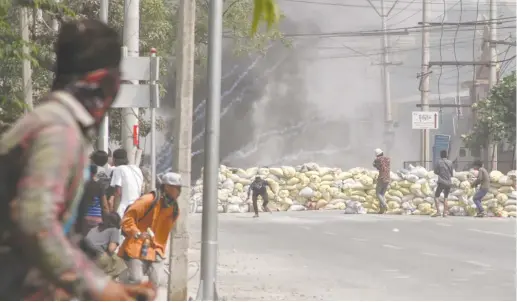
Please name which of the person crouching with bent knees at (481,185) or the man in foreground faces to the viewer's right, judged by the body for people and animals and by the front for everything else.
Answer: the man in foreground

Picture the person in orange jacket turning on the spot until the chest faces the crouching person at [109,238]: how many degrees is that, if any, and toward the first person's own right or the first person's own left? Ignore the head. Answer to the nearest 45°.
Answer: approximately 180°

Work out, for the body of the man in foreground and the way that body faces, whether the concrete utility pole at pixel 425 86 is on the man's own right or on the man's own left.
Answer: on the man's own left

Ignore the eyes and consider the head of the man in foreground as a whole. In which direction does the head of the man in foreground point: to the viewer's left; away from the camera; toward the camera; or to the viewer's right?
to the viewer's right

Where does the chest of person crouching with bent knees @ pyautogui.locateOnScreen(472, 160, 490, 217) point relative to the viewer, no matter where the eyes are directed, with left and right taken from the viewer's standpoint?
facing to the left of the viewer

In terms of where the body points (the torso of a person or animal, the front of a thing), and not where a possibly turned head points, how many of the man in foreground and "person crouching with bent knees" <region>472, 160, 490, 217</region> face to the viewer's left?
1

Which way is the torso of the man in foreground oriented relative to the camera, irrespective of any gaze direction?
to the viewer's right

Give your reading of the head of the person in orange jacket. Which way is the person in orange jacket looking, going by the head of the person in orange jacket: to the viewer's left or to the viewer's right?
to the viewer's right

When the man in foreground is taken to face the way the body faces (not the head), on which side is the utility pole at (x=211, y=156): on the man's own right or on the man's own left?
on the man's own left
